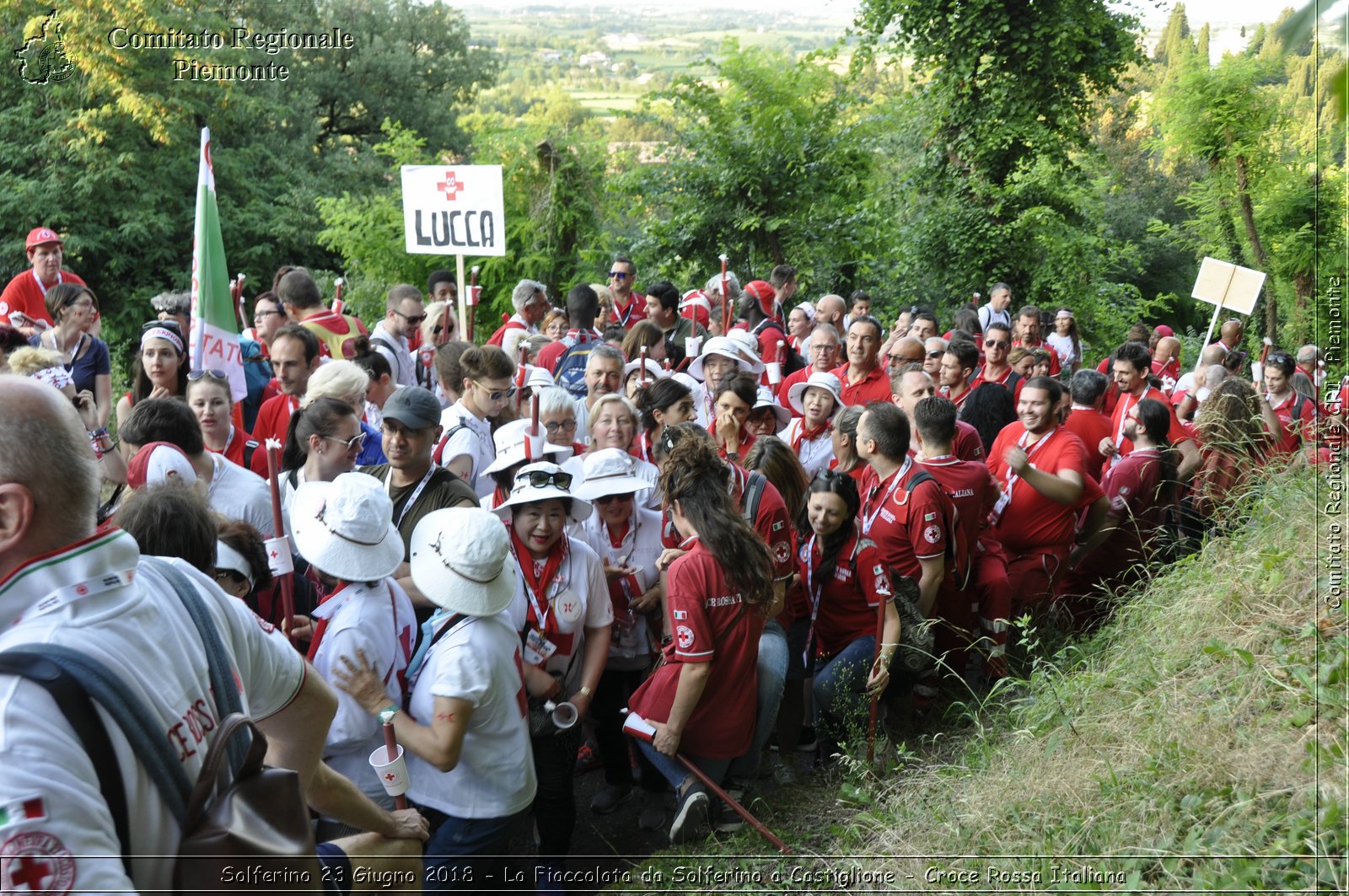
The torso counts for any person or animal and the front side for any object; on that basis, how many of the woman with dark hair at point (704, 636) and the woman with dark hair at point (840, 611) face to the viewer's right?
0

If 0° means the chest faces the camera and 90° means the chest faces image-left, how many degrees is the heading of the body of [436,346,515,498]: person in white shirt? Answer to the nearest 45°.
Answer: approximately 315°

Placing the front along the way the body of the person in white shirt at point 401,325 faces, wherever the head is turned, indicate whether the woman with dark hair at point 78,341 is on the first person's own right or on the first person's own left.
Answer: on the first person's own right

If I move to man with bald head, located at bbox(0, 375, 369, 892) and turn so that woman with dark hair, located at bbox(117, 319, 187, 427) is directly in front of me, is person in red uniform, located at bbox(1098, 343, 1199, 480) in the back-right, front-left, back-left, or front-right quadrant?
front-right

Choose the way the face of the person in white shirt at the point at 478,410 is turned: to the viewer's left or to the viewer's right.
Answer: to the viewer's right

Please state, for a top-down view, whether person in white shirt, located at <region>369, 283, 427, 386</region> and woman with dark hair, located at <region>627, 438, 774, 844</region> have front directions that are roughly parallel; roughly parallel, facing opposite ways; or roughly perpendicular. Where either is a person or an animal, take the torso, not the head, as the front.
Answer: roughly parallel, facing opposite ways

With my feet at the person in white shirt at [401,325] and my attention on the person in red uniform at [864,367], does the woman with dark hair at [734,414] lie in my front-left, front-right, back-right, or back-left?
front-right

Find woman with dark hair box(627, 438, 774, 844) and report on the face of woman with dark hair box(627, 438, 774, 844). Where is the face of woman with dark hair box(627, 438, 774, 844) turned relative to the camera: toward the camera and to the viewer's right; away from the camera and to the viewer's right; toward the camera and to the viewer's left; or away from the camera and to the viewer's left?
away from the camera and to the viewer's left

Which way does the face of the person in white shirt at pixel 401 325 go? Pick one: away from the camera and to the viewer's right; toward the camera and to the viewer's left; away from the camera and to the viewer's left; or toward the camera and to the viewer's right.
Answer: toward the camera and to the viewer's right

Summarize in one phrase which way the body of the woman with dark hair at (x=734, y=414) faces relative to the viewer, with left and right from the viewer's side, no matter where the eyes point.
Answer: facing the viewer

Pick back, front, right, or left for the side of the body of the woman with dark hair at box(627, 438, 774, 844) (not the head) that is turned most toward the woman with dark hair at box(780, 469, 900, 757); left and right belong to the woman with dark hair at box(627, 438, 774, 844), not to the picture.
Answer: right
